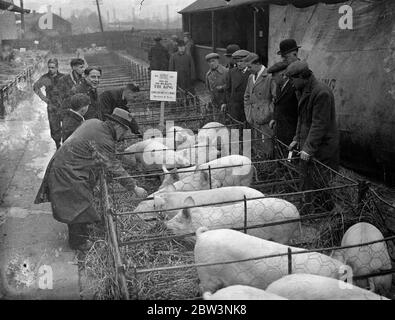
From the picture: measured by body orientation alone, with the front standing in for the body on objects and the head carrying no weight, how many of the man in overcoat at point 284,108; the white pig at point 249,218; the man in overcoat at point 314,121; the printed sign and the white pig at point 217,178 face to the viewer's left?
4

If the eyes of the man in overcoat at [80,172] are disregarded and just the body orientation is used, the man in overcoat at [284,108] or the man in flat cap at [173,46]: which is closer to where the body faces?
the man in overcoat

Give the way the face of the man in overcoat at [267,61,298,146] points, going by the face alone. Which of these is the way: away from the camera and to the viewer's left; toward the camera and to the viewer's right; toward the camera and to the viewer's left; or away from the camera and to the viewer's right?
toward the camera and to the viewer's left

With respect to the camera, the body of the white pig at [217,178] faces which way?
to the viewer's left

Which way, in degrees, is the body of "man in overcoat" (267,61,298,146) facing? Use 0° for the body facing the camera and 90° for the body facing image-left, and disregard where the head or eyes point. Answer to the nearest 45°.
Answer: approximately 90°

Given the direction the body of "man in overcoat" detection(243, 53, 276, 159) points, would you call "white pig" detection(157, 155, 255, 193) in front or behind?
in front

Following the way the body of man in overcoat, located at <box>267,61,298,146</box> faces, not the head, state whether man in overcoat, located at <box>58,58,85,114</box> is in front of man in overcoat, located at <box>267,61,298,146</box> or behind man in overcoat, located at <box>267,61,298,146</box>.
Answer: in front

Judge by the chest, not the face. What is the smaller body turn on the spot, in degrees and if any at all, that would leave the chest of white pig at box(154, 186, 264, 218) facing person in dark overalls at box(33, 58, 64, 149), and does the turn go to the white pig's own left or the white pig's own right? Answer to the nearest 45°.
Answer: approximately 45° to the white pig's own right

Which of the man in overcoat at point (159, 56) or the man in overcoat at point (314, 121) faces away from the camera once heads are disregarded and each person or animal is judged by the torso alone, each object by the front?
the man in overcoat at point (159, 56)

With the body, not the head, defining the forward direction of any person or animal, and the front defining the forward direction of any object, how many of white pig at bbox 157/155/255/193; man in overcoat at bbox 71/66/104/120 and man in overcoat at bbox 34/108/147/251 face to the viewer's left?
1
